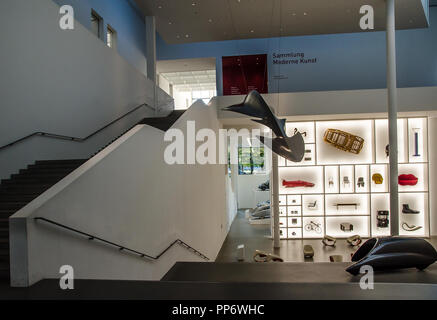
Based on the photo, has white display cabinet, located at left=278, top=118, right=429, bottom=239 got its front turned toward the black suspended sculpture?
yes

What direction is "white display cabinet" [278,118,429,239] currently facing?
toward the camera

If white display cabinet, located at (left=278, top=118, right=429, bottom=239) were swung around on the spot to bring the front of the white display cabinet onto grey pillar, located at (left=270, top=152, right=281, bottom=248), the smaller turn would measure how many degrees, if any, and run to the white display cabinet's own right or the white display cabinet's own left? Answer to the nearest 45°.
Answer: approximately 45° to the white display cabinet's own right

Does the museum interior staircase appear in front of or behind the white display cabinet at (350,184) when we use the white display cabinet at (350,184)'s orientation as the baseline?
in front

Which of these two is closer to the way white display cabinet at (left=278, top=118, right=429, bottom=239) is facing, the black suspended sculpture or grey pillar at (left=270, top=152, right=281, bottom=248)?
the black suspended sculpture
